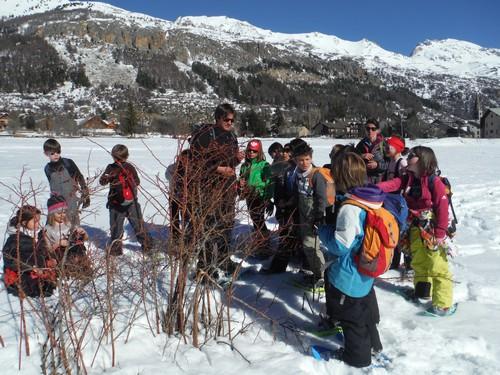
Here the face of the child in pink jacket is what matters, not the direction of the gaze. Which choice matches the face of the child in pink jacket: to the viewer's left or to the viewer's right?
to the viewer's left

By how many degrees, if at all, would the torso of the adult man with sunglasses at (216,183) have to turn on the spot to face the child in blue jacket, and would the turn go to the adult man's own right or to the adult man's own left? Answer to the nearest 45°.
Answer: approximately 45° to the adult man's own left

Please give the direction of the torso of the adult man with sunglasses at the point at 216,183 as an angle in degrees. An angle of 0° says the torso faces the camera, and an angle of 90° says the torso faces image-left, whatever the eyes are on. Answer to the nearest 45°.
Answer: approximately 315°

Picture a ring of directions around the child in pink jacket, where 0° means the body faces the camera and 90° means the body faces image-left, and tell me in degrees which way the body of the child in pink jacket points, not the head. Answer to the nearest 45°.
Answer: approximately 45°

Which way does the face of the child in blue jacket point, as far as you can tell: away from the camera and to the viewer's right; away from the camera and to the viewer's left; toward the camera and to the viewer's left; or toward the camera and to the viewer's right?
away from the camera and to the viewer's left

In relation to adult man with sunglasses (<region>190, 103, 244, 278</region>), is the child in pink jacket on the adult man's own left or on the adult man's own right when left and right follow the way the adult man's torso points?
on the adult man's own left

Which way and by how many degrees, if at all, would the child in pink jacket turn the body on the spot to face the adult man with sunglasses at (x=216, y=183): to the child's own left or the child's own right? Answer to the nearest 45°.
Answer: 0° — they already face them

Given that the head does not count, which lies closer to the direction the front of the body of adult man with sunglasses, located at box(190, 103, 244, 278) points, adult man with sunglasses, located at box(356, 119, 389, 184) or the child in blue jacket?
the child in blue jacket

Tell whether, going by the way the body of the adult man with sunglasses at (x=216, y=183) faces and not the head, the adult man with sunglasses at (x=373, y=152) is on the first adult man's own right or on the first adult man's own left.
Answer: on the first adult man's own left

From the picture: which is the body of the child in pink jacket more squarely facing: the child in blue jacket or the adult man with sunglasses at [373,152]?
the child in blue jacket
